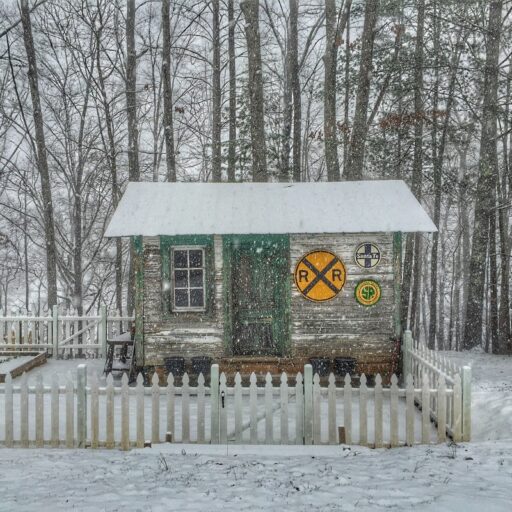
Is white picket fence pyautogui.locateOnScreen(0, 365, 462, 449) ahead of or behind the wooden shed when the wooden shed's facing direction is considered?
ahead

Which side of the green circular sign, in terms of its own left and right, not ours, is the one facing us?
front

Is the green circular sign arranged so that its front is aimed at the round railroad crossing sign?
no

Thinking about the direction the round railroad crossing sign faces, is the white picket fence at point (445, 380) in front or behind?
in front

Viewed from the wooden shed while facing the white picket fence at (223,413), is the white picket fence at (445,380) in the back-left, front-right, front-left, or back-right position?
front-left

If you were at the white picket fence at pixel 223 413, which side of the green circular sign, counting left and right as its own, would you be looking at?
front

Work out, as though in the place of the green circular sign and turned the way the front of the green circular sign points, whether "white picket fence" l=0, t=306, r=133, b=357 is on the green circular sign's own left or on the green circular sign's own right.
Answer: on the green circular sign's own right

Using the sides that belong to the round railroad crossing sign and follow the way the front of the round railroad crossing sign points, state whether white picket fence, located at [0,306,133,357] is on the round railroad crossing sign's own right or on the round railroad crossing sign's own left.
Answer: on the round railroad crossing sign's own right

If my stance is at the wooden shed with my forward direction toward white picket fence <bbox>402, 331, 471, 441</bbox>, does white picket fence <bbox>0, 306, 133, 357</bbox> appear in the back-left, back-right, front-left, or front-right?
back-right

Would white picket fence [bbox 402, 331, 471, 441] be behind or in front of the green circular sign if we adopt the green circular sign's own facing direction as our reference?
in front

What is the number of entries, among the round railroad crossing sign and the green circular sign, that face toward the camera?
2

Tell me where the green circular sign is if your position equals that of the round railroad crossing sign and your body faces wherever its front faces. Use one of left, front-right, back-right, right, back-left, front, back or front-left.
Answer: left

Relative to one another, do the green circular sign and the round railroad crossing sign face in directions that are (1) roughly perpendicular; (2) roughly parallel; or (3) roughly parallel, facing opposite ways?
roughly parallel

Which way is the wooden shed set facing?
toward the camera
